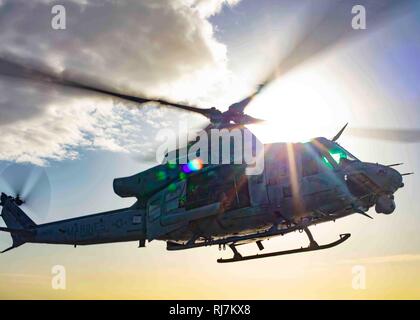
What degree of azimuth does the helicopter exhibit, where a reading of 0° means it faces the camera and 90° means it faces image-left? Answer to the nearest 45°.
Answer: approximately 270°
